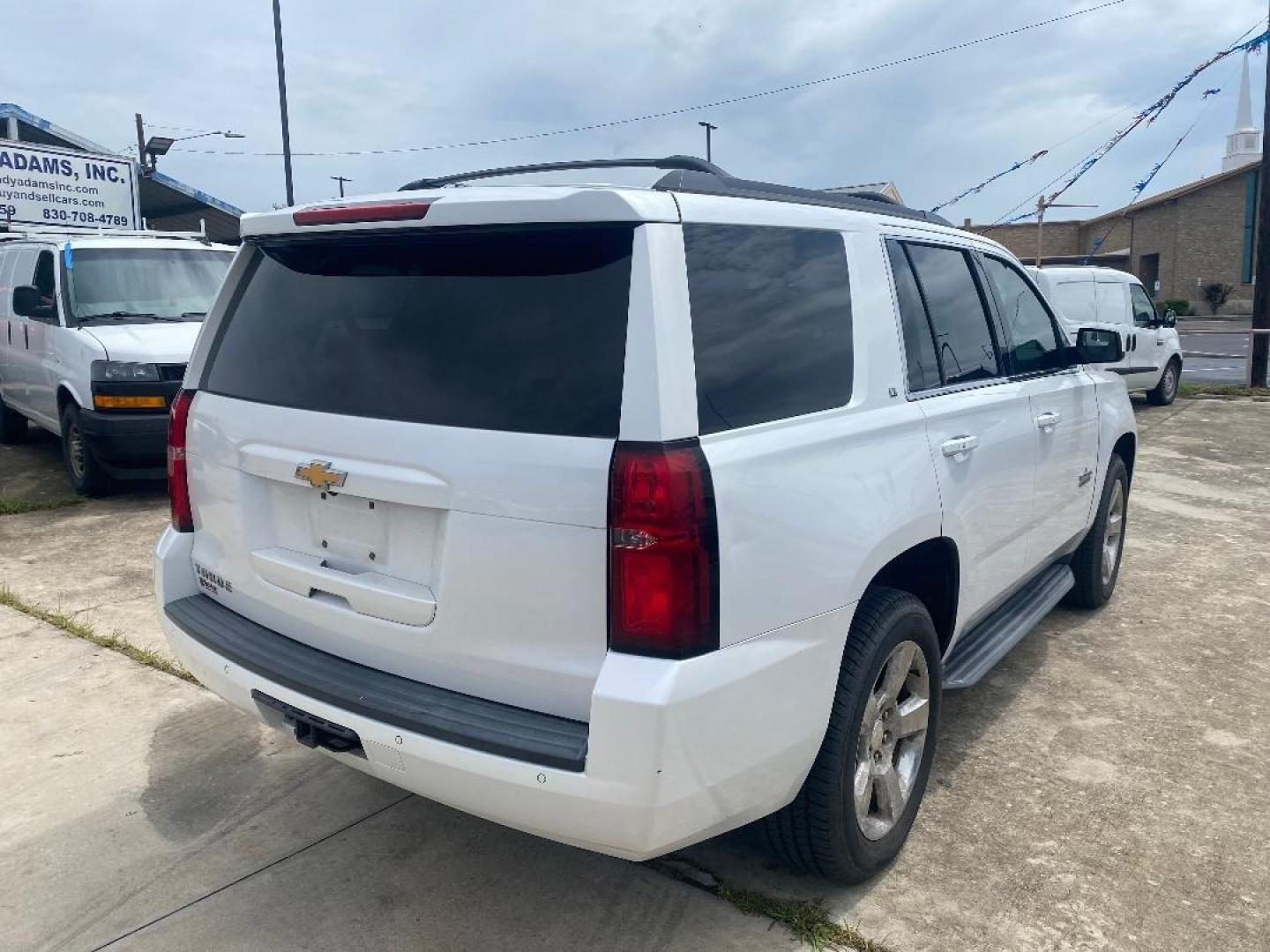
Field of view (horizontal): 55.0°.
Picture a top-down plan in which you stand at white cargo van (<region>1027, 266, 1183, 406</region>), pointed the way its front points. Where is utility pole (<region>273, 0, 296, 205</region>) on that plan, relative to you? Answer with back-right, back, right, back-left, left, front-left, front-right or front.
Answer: back-left

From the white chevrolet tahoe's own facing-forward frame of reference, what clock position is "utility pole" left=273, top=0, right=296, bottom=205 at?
The utility pole is roughly at 10 o'clock from the white chevrolet tahoe.

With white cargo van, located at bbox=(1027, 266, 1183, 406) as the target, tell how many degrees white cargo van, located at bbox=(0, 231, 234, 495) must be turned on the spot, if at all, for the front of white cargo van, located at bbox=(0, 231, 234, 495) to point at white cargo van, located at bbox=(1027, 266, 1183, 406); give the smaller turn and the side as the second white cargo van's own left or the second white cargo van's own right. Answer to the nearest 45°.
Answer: approximately 45° to the second white cargo van's own left

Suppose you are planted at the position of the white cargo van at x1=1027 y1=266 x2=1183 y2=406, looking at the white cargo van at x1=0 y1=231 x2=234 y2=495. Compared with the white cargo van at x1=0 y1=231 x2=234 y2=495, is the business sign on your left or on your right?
right

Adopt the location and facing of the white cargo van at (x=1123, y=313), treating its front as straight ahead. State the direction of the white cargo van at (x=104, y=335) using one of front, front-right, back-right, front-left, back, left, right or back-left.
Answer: back

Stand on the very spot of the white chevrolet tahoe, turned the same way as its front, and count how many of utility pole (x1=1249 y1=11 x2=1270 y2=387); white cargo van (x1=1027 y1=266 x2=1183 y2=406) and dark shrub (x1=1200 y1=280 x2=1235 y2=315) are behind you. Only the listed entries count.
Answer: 0

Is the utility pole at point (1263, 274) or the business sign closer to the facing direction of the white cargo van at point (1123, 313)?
the utility pole

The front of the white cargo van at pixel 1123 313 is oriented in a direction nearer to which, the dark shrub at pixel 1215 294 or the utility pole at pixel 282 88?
the dark shrub

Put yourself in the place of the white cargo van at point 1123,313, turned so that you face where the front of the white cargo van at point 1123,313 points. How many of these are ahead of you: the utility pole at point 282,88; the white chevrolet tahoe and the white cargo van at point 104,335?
0

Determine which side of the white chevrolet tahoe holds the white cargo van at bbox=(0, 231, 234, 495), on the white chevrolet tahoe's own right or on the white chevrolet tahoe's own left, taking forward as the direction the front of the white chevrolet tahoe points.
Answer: on the white chevrolet tahoe's own left

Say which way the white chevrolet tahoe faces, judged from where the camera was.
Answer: facing away from the viewer and to the right of the viewer

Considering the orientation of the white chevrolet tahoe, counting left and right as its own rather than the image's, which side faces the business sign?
left

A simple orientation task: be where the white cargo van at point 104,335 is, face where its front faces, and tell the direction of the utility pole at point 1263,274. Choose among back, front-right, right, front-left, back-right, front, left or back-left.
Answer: front-left

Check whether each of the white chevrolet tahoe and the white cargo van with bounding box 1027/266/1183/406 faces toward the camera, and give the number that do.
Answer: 0

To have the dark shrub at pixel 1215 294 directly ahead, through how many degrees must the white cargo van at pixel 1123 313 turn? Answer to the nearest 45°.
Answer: approximately 45° to its left

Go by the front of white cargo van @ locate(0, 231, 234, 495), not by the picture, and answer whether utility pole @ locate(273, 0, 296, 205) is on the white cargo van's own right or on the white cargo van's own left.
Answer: on the white cargo van's own left

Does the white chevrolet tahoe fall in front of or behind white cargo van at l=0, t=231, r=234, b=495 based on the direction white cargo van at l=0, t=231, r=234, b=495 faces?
in front

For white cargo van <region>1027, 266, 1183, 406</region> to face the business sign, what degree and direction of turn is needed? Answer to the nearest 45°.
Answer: approximately 135° to its left

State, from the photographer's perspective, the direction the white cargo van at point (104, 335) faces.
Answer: facing the viewer and to the right of the viewer
